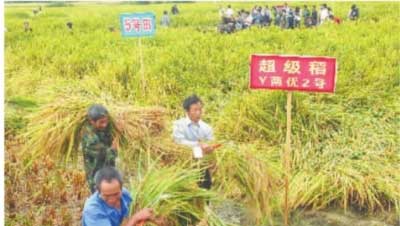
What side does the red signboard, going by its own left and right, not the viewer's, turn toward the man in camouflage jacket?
right

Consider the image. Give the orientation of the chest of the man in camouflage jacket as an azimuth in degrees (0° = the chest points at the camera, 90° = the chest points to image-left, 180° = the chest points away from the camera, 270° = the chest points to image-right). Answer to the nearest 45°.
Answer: approximately 315°

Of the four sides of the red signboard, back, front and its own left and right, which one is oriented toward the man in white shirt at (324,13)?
back

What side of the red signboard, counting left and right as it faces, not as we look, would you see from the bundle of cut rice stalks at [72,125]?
right

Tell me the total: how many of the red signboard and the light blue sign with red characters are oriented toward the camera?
2
